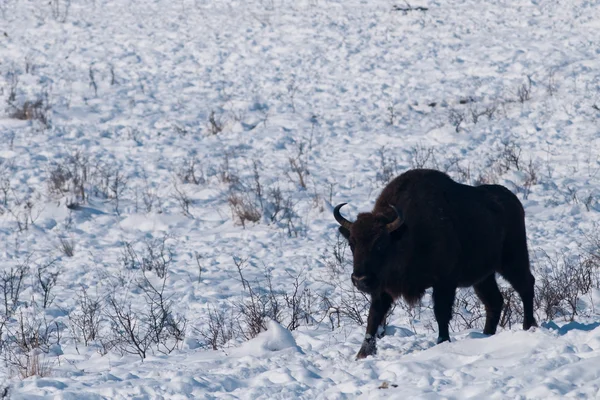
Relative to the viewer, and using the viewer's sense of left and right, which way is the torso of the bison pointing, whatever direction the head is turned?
facing the viewer and to the left of the viewer
